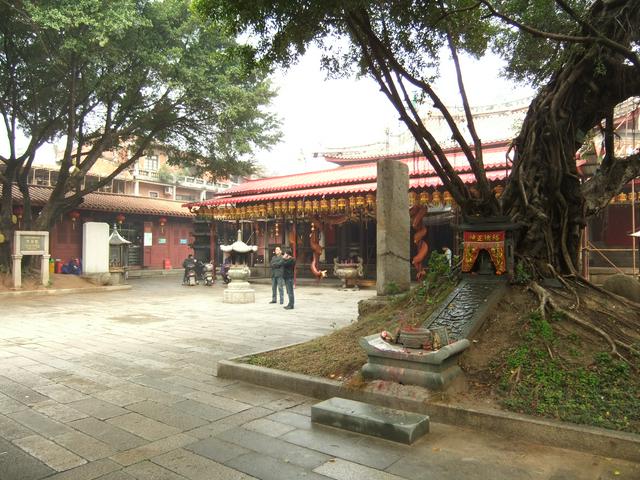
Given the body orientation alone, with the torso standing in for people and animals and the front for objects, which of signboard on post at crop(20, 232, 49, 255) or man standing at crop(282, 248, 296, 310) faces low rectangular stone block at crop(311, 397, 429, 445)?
the signboard on post

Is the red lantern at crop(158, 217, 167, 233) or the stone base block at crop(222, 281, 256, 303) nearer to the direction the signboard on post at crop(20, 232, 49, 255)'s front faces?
the stone base block

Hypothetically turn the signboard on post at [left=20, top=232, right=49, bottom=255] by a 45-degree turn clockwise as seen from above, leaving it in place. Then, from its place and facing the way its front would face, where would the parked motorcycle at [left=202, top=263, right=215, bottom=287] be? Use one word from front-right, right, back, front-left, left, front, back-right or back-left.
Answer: back-left

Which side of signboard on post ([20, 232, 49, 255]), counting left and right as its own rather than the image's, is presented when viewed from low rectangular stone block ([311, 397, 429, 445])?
front

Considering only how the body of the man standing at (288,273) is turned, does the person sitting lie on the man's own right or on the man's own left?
on the man's own right

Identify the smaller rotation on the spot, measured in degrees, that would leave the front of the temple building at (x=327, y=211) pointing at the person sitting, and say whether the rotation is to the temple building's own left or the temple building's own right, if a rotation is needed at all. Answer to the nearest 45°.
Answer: approximately 45° to the temple building's own right

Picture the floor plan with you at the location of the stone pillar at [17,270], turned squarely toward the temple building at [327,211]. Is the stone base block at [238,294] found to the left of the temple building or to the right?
right

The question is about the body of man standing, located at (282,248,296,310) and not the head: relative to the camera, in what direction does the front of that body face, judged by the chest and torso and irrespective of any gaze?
to the viewer's left

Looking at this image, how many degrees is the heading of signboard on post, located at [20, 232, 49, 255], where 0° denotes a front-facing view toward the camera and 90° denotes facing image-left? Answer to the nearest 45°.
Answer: approximately 0°
